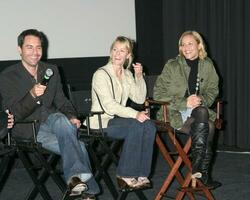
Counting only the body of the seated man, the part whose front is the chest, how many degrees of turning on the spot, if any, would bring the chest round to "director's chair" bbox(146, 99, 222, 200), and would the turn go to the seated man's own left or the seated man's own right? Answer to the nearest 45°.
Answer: approximately 45° to the seated man's own left

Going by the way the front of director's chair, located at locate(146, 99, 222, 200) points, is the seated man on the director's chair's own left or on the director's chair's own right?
on the director's chair's own right

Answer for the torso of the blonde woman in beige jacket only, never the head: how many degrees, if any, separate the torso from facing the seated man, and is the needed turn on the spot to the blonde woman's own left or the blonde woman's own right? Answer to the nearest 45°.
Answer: approximately 135° to the blonde woman's own right

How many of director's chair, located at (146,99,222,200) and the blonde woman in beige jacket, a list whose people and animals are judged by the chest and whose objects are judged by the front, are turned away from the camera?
0

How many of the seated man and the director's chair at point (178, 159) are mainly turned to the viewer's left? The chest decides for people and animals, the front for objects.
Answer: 0

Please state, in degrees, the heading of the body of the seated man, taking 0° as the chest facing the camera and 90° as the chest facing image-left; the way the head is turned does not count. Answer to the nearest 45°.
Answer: approximately 315°

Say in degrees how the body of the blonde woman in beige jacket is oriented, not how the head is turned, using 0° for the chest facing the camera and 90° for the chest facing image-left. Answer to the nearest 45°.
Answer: approximately 315°

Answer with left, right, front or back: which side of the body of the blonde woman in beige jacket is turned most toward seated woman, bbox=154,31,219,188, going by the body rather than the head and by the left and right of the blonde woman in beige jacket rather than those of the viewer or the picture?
left
